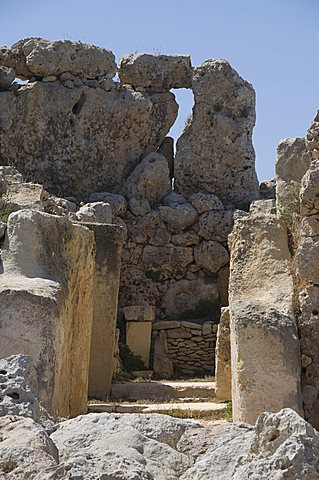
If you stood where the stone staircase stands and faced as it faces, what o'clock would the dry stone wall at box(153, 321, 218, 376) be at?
The dry stone wall is roughly at 6 o'clock from the stone staircase.

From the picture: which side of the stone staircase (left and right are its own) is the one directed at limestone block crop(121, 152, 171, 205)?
back

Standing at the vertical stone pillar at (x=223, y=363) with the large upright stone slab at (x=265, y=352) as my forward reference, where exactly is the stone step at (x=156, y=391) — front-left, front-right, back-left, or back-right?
back-right

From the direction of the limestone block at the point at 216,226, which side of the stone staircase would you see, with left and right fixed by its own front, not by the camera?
back

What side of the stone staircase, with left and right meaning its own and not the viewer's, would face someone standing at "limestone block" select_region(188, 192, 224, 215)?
back

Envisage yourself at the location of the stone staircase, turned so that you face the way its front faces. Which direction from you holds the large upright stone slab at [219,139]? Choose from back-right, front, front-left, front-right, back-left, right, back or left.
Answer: back

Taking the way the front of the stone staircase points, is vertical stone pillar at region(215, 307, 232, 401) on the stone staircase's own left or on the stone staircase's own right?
on the stone staircase's own left

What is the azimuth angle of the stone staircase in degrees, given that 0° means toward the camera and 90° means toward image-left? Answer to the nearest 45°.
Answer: approximately 0°

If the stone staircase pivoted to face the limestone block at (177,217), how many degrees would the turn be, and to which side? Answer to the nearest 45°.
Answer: approximately 180°
